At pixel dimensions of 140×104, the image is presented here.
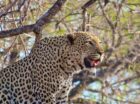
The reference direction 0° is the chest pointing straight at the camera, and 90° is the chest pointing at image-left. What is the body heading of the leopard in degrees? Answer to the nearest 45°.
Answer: approximately 270°
